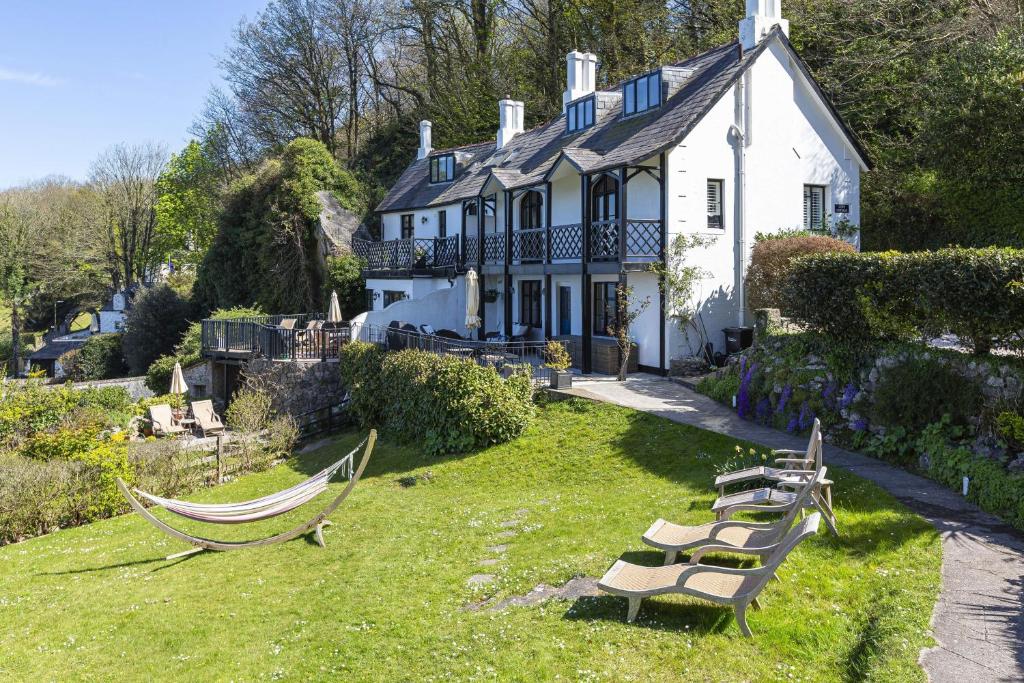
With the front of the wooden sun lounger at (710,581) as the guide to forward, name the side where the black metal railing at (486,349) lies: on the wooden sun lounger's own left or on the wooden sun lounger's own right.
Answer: on the wooden sun lounger's own right

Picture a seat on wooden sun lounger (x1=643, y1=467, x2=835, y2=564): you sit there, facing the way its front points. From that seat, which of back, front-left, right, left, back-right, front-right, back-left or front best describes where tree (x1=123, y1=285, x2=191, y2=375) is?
front-right

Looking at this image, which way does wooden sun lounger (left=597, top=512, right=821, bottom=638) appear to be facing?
to the viewer's left

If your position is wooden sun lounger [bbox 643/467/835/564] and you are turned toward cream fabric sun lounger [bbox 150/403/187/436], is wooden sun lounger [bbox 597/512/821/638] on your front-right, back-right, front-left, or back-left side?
back-left

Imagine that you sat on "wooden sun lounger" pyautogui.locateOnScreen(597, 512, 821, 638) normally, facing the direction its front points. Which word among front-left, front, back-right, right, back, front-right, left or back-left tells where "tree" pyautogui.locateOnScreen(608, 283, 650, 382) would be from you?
right

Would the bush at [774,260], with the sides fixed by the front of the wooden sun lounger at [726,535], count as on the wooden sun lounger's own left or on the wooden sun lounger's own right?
on the wooden sun lounger's own right

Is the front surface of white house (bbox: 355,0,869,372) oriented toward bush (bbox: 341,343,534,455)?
yes

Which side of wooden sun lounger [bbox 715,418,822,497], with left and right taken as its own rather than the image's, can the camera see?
left

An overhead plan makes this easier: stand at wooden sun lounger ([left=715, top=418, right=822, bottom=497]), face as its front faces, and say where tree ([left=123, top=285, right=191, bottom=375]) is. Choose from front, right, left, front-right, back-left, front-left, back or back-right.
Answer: front-right

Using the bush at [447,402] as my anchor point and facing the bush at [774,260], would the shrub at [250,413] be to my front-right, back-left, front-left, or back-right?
back-left

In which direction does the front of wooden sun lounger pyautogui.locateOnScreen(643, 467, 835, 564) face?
to the viewer's left
